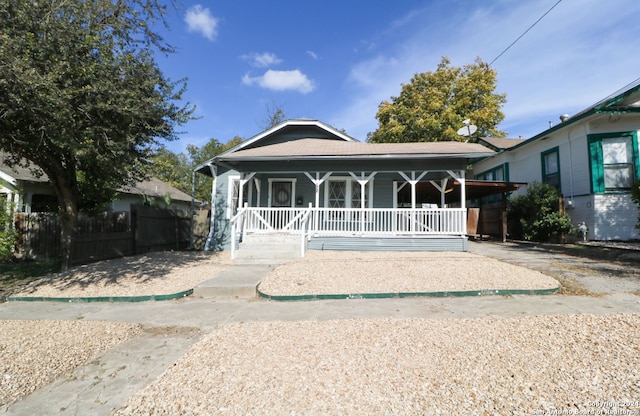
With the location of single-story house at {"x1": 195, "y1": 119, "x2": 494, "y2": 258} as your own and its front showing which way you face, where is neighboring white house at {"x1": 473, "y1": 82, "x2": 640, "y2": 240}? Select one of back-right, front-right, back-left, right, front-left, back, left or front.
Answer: left

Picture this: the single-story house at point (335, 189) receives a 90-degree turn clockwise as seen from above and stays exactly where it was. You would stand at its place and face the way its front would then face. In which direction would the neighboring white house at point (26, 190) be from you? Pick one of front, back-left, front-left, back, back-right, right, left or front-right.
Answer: front

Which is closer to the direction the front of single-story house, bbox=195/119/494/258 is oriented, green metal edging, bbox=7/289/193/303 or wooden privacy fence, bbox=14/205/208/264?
the green metal edging

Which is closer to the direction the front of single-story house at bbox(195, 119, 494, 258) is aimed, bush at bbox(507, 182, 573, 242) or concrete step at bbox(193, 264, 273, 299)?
the concrete step

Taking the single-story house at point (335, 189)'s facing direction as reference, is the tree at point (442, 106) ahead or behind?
behind

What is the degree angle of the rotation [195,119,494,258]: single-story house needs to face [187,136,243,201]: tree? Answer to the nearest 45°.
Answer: approximately 135° to its right

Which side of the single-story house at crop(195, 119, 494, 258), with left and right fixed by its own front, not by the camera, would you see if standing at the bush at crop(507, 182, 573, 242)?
left

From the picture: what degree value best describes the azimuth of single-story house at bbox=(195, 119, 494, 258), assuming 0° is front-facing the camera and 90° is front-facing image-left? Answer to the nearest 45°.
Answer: approximately 0°

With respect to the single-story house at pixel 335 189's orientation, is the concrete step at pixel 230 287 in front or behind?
in front

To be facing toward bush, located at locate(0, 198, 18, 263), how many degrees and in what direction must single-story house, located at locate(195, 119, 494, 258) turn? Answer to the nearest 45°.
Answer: approximately 45° to its right

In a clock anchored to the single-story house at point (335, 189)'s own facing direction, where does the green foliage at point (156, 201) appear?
The green foliage is roughly at 4 o'clock from the single-story house.

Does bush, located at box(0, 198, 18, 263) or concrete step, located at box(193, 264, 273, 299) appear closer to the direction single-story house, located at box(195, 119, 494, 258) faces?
the concrete step
